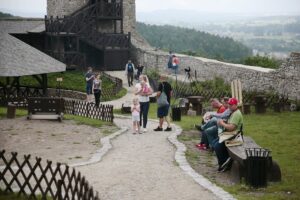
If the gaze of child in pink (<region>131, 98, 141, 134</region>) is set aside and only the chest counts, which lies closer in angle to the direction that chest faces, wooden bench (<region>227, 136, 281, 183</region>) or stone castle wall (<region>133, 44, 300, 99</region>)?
the wooden bench

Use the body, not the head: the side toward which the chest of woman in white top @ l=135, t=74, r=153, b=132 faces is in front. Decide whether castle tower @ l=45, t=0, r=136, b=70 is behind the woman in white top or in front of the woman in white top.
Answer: behind

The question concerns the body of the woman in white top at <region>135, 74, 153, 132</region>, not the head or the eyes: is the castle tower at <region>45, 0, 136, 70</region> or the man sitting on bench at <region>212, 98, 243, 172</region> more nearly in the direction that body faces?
the man sitting on bench

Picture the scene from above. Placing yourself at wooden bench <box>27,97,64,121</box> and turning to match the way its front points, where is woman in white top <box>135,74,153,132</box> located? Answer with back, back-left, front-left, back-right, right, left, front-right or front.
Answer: front-left

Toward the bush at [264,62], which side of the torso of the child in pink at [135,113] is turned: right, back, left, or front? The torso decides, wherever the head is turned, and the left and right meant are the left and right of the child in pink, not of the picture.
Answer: back

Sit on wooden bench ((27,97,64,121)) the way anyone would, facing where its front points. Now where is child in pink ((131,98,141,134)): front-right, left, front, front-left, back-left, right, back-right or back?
front-left

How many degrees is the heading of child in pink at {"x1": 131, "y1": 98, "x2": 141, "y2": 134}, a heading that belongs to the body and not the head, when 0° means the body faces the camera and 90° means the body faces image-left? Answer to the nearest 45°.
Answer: approximately 0°
